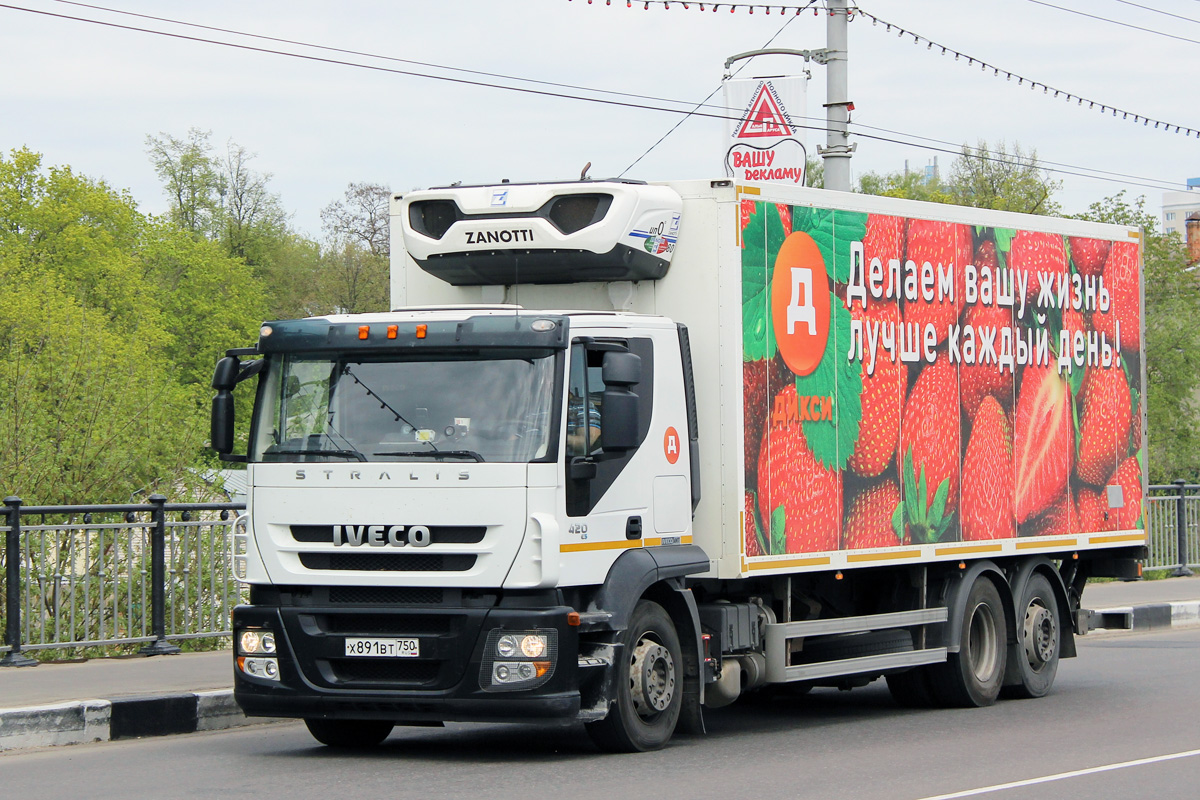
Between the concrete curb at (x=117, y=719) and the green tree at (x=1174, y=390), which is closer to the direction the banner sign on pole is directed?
the concrete curb

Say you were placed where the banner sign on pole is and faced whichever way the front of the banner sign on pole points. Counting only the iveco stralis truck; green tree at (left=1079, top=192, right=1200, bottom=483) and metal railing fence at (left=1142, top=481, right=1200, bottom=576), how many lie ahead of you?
1

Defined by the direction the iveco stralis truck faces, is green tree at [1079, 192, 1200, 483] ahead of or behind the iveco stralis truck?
behind

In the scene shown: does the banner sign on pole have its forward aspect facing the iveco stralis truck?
yes

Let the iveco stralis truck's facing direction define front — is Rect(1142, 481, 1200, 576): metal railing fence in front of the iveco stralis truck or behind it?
behind

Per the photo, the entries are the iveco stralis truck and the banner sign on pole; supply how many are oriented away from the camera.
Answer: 0

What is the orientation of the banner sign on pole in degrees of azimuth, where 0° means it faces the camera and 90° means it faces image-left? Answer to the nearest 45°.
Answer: approximately 0°

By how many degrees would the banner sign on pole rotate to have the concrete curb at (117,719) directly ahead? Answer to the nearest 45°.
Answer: approximately 45° to its right

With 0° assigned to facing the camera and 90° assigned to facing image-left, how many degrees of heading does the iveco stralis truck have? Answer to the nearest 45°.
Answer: approximately 45°

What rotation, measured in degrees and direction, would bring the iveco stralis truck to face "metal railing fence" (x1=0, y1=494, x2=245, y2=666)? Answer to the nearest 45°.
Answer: approximately 90° to its right

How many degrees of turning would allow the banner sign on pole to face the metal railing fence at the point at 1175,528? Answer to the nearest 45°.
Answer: approximately 135° to its left
